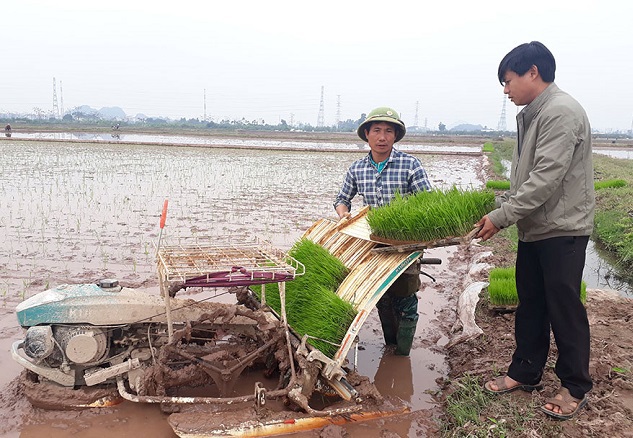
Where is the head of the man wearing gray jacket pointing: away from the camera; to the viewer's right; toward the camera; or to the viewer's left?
to the viewer's left

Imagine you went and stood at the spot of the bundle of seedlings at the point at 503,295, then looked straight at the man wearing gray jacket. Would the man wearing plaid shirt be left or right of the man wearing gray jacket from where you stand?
right

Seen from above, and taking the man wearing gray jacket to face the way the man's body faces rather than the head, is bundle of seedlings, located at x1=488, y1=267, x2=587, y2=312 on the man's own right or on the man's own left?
on the man's own right

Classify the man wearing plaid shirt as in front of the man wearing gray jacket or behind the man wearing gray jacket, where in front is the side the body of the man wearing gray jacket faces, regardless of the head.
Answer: in front

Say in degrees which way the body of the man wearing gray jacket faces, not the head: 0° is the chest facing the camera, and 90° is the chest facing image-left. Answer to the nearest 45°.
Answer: approximately 90°

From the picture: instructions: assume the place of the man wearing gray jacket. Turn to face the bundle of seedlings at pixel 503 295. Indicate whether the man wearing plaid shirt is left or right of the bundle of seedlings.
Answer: left

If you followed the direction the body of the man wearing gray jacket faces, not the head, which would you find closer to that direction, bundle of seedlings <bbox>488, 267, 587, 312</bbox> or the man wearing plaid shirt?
the man wearing plaid shirt
